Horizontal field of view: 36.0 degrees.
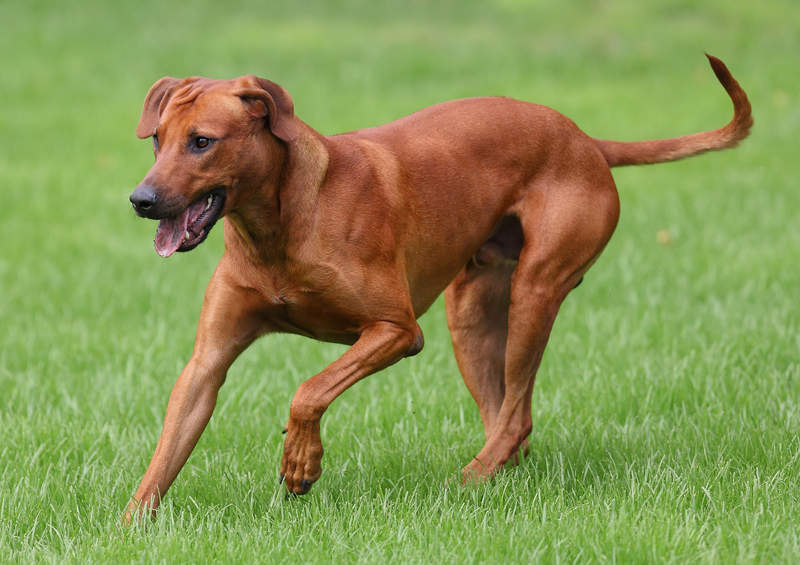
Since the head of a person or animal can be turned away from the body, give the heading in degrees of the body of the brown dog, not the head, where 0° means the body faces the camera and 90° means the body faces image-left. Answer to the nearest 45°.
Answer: approximately 45°
